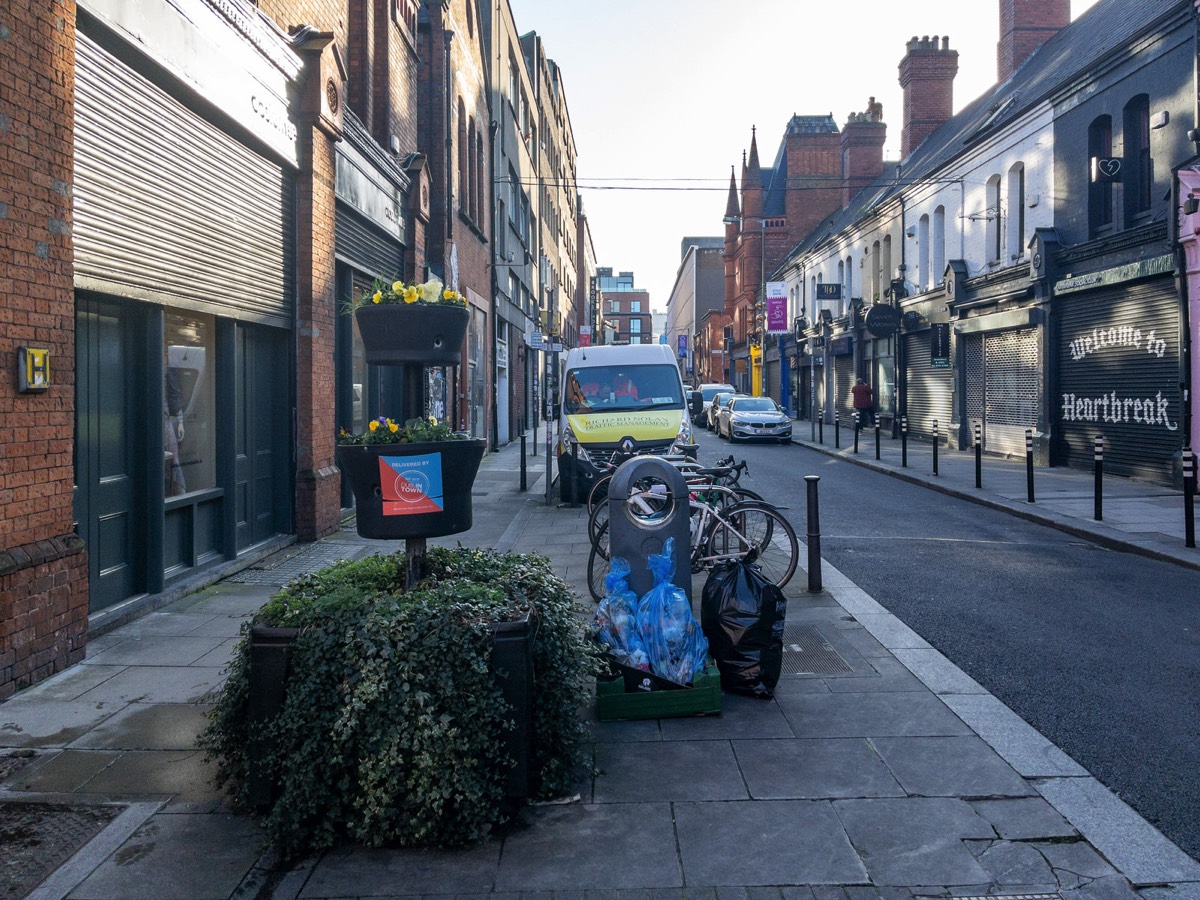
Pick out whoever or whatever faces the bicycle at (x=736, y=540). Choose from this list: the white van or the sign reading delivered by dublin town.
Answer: the white van

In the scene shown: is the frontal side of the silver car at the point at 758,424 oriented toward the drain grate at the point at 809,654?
yes

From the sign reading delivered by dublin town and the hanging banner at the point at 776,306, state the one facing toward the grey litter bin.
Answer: the hanging banner

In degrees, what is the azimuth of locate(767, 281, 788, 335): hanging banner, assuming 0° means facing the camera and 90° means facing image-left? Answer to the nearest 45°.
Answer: approximately 0°

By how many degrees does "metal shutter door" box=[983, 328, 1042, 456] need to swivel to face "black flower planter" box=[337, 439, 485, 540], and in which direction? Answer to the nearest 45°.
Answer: approximately 45° to its left

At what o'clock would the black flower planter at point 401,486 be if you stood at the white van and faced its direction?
The black flower planter is roughly at 12 o'clock from the white van.
